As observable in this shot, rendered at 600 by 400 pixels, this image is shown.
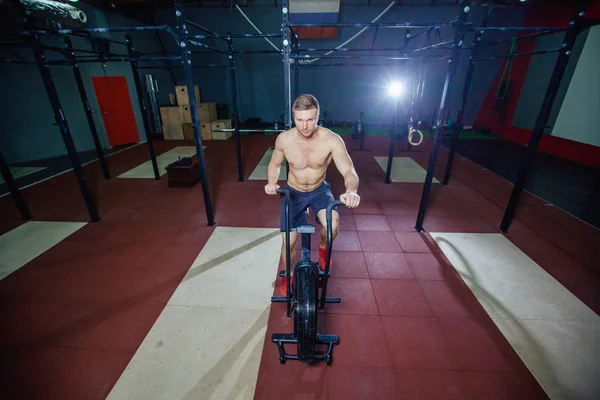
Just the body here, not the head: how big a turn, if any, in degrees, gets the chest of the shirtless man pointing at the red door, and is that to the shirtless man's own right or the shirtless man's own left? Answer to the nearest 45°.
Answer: approximately 135° to the shirtless man's own right

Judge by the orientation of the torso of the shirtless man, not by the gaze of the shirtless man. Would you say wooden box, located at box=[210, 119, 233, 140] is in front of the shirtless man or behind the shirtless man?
behind

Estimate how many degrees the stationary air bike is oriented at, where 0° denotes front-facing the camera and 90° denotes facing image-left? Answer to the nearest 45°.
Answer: approximately 0°

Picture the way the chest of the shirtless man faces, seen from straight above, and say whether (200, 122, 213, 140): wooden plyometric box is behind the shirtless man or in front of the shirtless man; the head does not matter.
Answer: behind

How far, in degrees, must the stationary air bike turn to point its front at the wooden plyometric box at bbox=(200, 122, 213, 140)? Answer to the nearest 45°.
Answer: approximately 135° to its right

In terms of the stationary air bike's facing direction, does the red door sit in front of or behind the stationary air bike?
behind

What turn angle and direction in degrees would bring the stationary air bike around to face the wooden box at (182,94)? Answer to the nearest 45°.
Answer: approximately 135° to its right

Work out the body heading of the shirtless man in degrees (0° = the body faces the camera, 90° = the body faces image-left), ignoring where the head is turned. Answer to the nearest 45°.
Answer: approximately 0°

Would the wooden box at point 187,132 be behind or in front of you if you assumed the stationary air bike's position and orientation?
behind

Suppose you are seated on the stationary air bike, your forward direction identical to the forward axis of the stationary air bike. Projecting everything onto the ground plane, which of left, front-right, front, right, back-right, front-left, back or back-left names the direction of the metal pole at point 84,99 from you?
back-right
